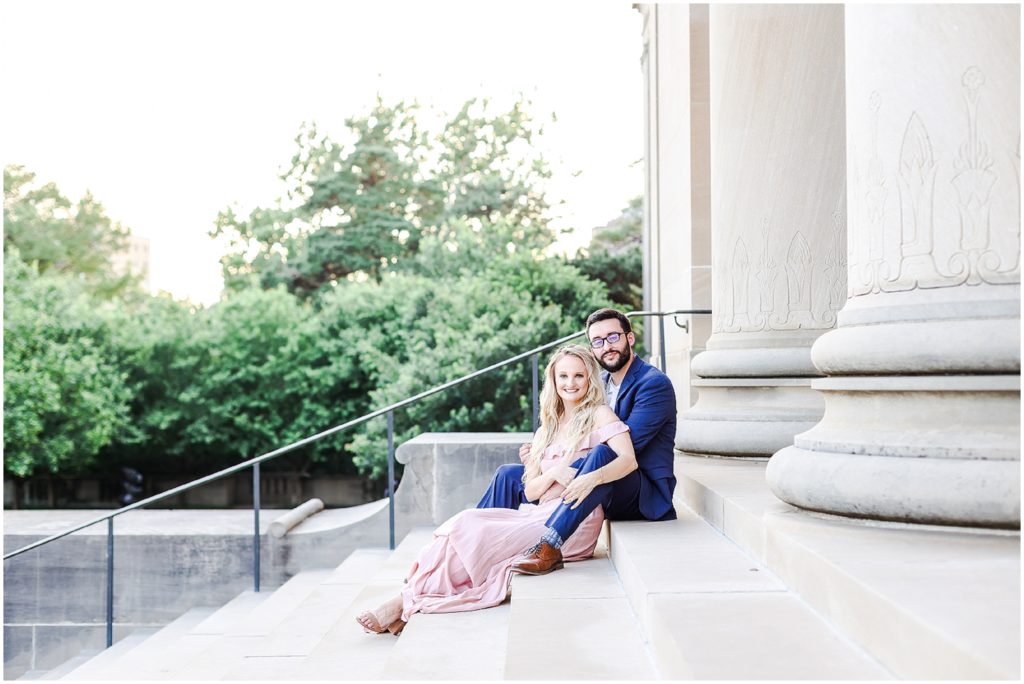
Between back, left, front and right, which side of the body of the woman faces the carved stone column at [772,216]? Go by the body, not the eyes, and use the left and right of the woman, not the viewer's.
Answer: back

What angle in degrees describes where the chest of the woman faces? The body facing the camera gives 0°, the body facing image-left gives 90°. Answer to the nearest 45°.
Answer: approximately 45°

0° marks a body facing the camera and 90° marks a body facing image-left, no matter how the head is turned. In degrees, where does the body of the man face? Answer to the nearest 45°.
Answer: approximately 45°

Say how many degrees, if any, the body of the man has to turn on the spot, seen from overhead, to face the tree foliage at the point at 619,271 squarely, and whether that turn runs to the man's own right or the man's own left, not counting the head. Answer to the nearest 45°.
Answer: approximately 135° to the man's own right

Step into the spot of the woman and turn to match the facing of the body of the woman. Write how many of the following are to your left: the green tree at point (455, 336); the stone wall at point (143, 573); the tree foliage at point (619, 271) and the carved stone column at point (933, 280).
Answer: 1

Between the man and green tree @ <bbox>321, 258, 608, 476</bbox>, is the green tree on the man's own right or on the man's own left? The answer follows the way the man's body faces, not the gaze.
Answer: on the man's own right

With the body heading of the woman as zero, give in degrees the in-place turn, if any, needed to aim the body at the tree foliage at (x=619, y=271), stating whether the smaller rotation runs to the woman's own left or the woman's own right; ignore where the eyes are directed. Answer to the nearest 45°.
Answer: approximately 135° to the woman's own right

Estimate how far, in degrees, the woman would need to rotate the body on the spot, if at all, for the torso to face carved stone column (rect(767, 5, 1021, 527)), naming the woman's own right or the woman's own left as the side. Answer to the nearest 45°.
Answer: approximately 90° to the woman's own left

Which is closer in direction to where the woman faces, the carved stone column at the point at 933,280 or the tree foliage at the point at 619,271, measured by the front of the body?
the carved stone column
